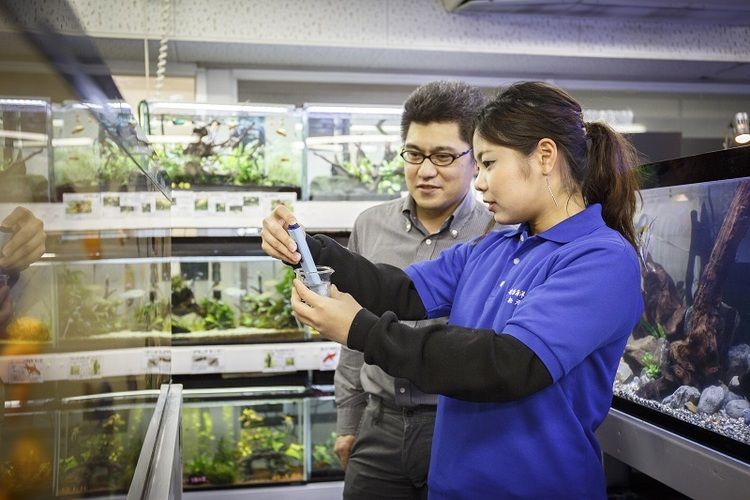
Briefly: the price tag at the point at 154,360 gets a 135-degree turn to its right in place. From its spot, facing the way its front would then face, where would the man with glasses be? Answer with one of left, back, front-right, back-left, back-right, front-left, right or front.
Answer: back-right

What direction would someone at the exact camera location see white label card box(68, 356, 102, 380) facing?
facing the viewer

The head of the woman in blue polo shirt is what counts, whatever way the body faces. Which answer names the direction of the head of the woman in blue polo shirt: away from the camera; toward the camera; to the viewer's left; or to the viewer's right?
to the viewer's left

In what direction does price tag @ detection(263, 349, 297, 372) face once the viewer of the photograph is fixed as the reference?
facing the viewer

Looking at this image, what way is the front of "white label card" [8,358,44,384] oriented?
toward the camera

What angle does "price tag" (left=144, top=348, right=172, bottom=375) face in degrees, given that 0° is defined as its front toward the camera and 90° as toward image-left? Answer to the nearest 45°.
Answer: approximately 0°

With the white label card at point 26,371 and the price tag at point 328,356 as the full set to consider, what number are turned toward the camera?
2

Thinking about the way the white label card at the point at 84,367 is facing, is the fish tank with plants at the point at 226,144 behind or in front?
behind

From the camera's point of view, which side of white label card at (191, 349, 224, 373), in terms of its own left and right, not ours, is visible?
front
